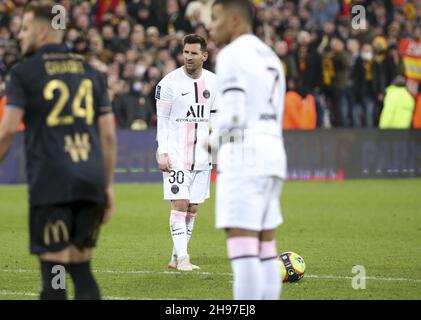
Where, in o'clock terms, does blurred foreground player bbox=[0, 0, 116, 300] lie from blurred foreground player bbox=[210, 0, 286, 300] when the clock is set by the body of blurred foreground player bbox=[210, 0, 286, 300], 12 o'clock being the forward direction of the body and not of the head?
blurred foreground player bbox=[0, 0, 116, 300] is roughly at 10 o'clock from blurred foreground player bbox=[210, 0, 286, 300].

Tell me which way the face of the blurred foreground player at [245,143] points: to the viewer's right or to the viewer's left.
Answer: to the viewer's left

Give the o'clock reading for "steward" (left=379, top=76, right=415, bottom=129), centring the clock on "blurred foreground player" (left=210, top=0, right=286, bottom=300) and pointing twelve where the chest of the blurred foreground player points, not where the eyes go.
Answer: The steward is roughly at 2 o'clock from the blurred foreground player.

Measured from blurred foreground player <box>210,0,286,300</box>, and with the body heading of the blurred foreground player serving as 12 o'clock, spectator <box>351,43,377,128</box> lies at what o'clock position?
The spectator is roughly at 2 o'clock from the blurred foreground player.

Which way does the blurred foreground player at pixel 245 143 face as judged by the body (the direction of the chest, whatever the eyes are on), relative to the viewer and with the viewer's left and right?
facing away from the viewer and to the left of the viewer

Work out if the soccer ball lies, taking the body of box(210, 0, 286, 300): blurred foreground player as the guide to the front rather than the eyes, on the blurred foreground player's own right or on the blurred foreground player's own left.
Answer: on the blurred foreground player's own right

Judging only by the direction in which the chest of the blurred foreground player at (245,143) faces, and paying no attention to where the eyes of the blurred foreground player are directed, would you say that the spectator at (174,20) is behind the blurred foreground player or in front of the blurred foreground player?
in front

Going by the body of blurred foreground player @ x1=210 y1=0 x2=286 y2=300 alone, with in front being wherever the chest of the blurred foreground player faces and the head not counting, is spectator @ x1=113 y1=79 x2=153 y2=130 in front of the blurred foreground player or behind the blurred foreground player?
in front

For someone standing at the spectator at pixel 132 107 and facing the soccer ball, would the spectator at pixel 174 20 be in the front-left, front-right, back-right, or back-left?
back-left
